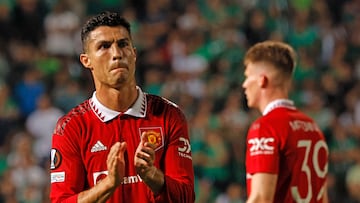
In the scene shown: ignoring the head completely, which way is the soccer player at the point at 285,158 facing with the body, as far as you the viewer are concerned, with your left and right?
facing away from the viewer and to the left of the viewer

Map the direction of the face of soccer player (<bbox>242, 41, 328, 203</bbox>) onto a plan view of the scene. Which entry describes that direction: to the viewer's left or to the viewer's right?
to the viewer's left

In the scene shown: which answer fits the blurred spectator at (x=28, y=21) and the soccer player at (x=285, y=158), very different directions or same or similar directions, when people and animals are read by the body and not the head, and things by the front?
very different directions

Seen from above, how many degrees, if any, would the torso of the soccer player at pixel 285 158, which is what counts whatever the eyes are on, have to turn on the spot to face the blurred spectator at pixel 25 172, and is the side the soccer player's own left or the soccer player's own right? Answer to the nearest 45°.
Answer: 0° — they already face them
